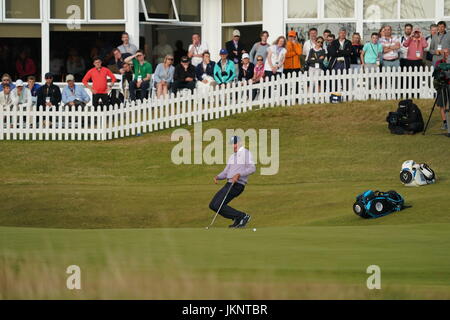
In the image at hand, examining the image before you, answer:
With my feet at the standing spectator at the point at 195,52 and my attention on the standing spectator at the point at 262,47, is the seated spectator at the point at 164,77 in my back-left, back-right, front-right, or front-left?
back-right

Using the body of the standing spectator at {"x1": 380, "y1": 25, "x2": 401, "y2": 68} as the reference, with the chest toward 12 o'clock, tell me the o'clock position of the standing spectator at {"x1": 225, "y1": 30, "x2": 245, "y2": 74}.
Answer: the standing spectator at {"x1": 225, "y1": 30, "x2": 245, "y2": 74} is roughly at 3 o'clock from the standing spectator at {"x1": 380, "y1": 25, "x2": 401, "y2": 68}.

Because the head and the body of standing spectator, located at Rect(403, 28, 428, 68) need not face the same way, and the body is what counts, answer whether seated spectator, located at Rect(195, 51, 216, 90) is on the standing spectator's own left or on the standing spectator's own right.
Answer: on the standing spectator's own right

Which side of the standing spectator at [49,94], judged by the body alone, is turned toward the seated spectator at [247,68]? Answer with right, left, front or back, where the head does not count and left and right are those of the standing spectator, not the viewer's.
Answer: left

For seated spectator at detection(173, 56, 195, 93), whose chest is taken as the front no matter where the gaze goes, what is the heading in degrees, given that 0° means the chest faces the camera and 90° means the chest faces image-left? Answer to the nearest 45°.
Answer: approximately 0°

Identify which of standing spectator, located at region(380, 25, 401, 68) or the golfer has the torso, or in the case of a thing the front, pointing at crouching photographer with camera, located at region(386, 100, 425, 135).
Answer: the standing spectator

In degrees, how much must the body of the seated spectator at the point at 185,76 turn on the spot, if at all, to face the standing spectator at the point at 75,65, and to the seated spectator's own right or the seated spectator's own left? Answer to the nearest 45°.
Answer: approximately 135° to the seated spectator's own right

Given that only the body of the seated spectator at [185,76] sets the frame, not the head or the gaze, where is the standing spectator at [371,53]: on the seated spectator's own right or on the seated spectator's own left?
on the seated spectator's own left
